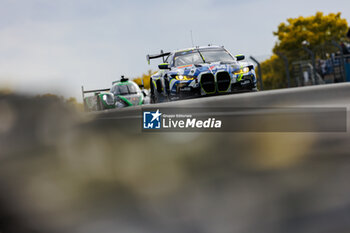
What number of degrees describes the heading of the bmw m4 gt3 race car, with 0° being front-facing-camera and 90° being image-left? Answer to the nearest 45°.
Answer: approximately 0°
